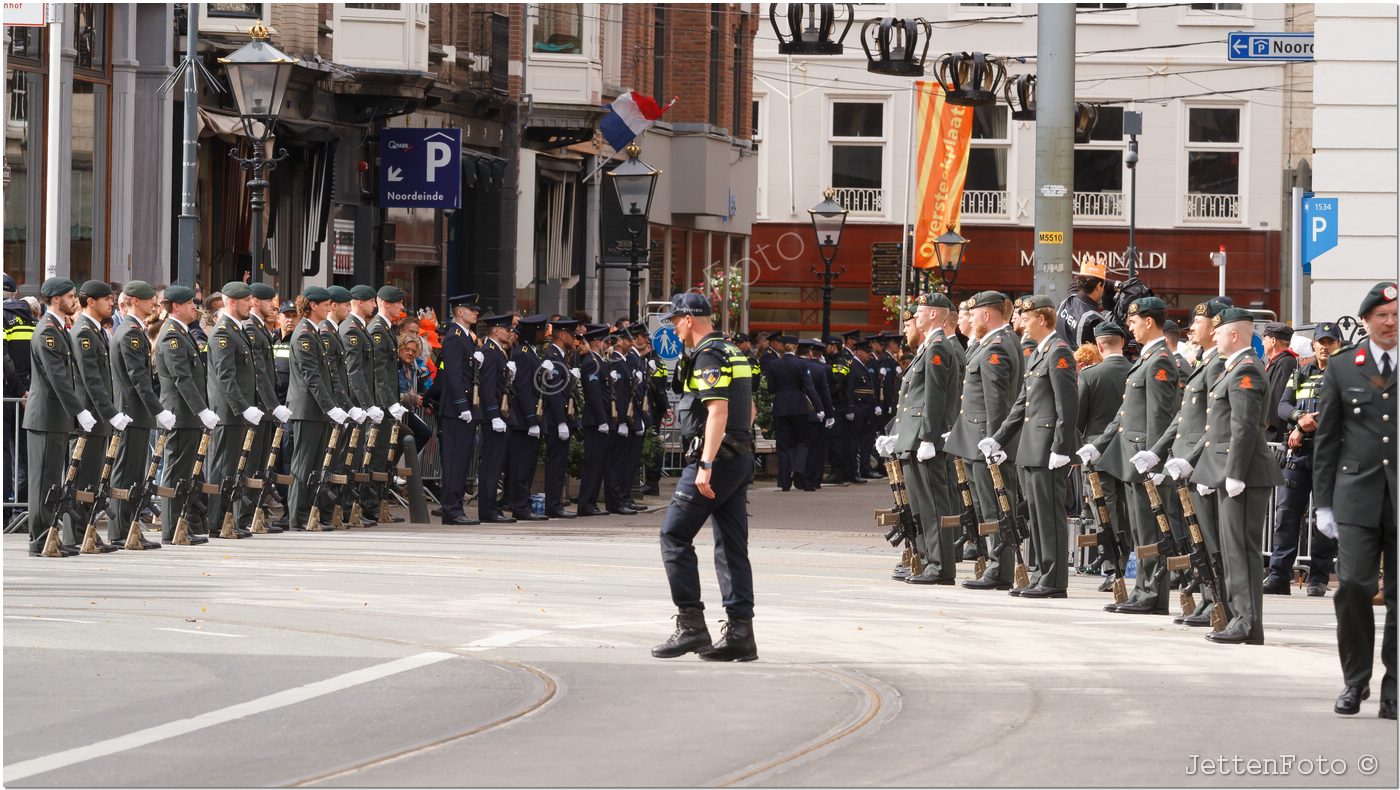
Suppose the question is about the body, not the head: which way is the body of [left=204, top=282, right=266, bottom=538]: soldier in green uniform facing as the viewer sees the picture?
to the viewer's right

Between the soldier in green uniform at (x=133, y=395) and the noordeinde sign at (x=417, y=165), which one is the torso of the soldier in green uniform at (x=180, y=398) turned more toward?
the noordeinde sign

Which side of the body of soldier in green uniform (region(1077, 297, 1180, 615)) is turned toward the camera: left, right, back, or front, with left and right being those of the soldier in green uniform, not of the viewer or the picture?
left

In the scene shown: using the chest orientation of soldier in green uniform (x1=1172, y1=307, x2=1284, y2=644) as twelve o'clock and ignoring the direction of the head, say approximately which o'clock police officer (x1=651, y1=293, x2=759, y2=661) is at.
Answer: The police officer is roughly at 11 o'clock from the soldier in green uniform.

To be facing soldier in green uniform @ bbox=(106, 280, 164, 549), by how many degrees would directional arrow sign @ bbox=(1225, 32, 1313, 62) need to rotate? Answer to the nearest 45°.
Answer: approximately 45° to its right

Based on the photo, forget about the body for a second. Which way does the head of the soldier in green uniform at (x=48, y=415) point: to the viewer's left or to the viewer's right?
to the viewer's right

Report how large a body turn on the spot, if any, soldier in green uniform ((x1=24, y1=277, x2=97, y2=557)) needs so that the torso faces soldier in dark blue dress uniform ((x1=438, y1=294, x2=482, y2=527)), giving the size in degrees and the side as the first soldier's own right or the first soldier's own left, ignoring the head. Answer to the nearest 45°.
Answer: approximately 45° to the first soldier's own left

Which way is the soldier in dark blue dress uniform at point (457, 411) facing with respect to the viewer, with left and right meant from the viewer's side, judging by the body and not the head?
facing to the right of the viewer

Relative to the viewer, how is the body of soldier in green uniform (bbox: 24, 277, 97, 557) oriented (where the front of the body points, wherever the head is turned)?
to the viewer's right

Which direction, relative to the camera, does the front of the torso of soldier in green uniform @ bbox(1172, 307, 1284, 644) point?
to the viewer's left

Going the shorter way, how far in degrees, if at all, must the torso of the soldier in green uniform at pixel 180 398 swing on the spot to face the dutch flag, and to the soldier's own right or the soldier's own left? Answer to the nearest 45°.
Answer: approximately 90° to the soldier's own left

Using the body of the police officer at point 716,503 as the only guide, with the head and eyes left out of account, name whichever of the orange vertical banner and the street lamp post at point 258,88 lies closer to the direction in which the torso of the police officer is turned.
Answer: the street lamp post

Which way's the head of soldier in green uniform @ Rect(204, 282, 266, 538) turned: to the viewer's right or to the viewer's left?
to the viewer's right
